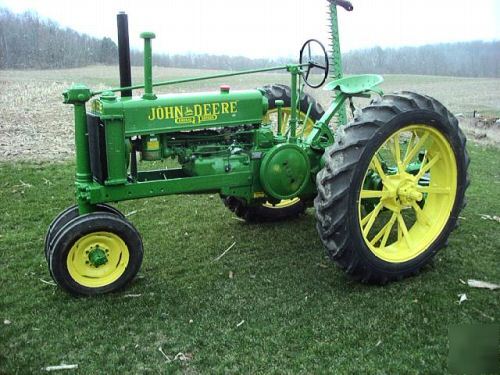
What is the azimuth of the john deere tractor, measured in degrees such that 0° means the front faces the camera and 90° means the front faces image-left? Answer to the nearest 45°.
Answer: approximately 45°
